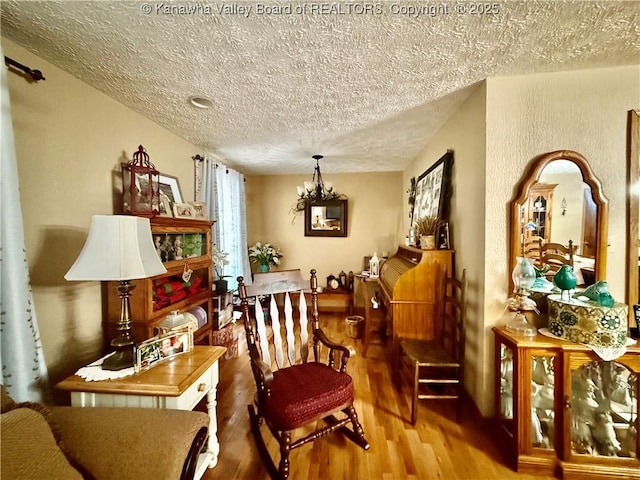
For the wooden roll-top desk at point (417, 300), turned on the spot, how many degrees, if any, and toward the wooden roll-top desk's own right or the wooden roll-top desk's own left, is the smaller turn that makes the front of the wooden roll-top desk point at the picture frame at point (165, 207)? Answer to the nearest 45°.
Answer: approximately 45° to the wooden roll-top desk's own left

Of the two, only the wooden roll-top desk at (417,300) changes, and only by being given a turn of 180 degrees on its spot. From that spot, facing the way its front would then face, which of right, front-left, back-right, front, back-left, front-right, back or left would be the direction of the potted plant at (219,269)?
back

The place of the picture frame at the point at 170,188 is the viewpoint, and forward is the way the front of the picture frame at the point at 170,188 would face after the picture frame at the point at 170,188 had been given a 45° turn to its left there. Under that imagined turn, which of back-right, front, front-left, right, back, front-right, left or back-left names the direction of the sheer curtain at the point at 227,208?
front-left

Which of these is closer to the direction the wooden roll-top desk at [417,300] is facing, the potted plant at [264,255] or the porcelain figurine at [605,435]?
the potted plant

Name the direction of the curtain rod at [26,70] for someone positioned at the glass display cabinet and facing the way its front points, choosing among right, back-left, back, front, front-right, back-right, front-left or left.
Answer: front-right

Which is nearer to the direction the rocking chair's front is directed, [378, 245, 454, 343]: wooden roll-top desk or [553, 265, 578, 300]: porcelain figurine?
the porcelain figurine

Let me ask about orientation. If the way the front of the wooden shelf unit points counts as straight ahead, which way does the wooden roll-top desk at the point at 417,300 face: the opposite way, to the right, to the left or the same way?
the opposite way

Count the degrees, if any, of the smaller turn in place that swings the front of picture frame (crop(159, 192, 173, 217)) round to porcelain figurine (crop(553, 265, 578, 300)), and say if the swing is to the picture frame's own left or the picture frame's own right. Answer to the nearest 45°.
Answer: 0° — it already faces it

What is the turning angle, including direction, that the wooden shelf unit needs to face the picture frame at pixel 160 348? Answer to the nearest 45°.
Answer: approximately 45° to its right

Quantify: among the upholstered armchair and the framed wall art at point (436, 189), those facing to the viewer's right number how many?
1

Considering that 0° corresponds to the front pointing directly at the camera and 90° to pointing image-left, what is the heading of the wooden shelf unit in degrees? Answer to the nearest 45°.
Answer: approximately 315°

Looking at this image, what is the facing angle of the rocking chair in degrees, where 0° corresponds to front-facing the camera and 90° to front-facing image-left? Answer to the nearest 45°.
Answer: approximately 315°

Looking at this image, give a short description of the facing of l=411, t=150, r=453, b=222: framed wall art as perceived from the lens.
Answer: facing the viewer and to the left of the viewer

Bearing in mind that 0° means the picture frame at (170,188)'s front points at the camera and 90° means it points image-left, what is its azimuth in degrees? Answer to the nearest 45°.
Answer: approximately 315°

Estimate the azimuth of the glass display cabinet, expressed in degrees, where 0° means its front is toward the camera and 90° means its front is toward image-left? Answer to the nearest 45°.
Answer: approximately 0°
